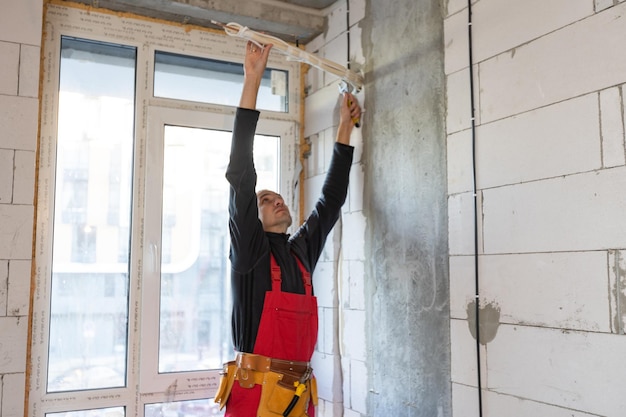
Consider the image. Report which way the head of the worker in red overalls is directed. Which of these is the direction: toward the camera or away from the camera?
toward the camera

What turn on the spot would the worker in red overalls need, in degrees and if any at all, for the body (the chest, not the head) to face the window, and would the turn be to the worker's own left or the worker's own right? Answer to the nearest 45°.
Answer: approximately 180°

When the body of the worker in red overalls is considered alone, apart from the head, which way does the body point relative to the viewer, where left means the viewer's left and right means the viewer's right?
facing the viewer and to the right of the viewer
